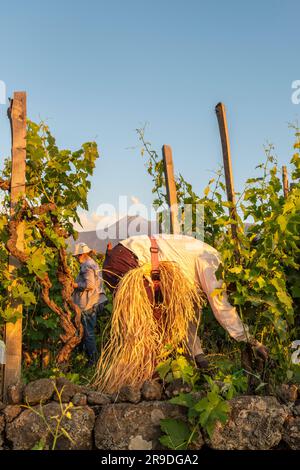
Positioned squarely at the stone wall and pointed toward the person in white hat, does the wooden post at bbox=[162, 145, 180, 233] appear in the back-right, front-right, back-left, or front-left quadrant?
front-right

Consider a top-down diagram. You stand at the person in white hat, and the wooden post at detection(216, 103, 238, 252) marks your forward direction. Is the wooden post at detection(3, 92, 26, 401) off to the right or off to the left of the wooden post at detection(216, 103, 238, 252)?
right

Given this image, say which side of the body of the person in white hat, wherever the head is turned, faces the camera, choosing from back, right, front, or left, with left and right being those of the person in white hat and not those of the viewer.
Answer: left

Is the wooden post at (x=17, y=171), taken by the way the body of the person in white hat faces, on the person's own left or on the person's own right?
on the person's own left

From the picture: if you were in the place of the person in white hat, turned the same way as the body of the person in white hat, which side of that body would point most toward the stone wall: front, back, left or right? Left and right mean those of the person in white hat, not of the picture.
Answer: left

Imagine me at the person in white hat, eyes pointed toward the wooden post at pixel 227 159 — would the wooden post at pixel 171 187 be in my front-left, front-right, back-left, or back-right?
front-left
